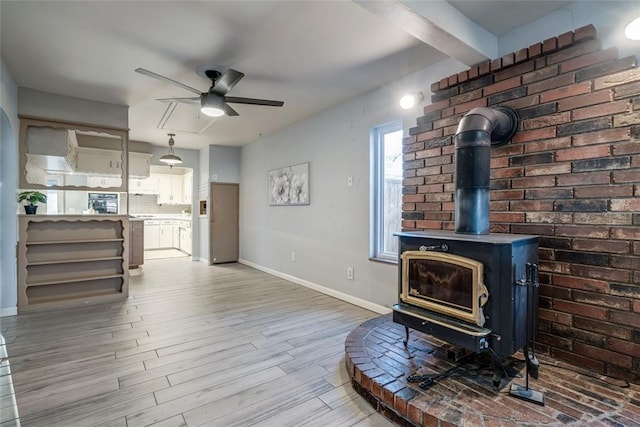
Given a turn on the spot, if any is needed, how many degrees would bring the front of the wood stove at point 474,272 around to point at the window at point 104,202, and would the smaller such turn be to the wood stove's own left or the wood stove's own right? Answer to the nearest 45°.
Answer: approximately 45° to the wood stove's own right

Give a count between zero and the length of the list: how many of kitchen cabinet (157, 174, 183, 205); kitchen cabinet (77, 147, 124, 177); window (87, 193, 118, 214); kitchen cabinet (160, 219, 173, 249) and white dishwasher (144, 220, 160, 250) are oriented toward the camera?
5

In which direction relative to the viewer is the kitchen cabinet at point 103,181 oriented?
toward the camera

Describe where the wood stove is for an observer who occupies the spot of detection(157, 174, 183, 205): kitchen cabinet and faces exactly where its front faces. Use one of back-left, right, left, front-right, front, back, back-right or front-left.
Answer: front

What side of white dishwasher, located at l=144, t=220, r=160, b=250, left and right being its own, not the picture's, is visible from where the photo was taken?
front

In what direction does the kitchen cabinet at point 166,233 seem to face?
toward the camera

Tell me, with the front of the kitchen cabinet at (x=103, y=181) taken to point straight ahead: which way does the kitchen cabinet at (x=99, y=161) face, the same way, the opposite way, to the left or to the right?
the same way

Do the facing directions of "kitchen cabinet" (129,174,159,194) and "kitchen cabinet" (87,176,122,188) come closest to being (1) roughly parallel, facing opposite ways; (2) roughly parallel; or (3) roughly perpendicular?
roughly parallel

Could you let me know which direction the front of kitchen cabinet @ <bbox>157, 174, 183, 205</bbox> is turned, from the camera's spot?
facing the viewer

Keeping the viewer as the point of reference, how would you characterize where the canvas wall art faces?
facing the viewer and to the left of the viewer

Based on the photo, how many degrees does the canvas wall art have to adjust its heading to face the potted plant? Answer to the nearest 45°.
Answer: approximately 45° to its right

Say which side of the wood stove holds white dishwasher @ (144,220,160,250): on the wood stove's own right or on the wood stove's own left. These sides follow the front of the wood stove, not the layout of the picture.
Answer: on the wood stove's own right

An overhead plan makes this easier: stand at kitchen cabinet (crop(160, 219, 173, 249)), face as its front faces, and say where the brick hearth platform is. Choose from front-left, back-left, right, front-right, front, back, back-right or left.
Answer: front
